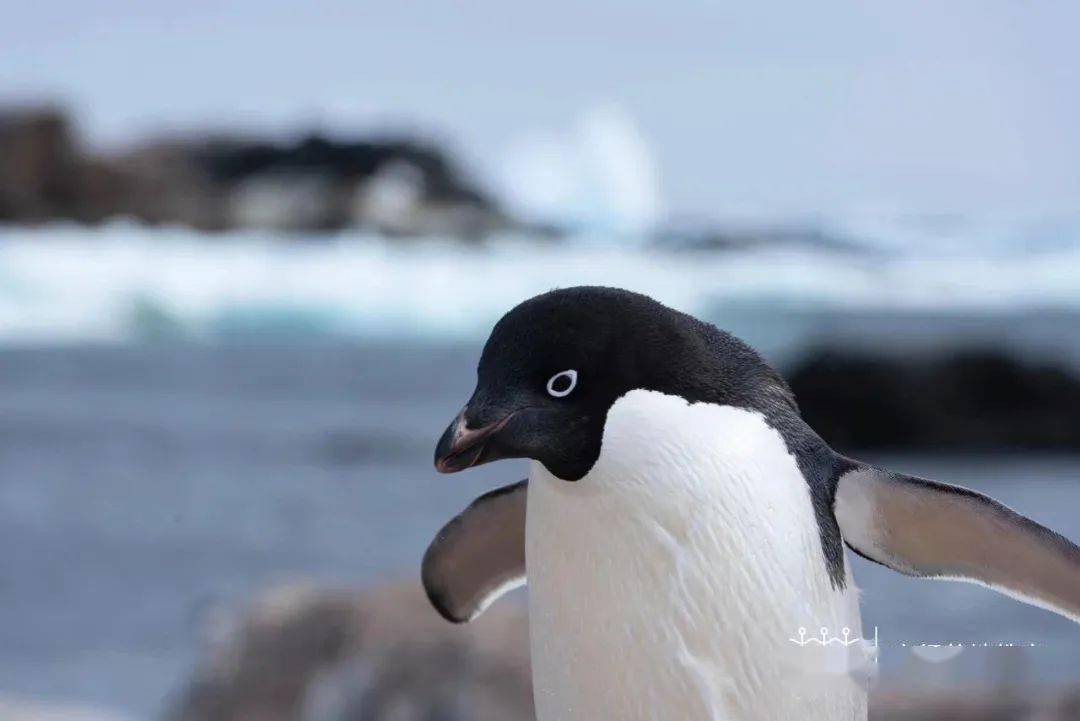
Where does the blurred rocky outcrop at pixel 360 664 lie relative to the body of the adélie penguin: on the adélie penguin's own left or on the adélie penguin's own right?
on the adélie penguin's own right

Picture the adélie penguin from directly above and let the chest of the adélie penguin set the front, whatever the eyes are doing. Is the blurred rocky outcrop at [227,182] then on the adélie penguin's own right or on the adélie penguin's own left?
on the adélie penguin's own right
